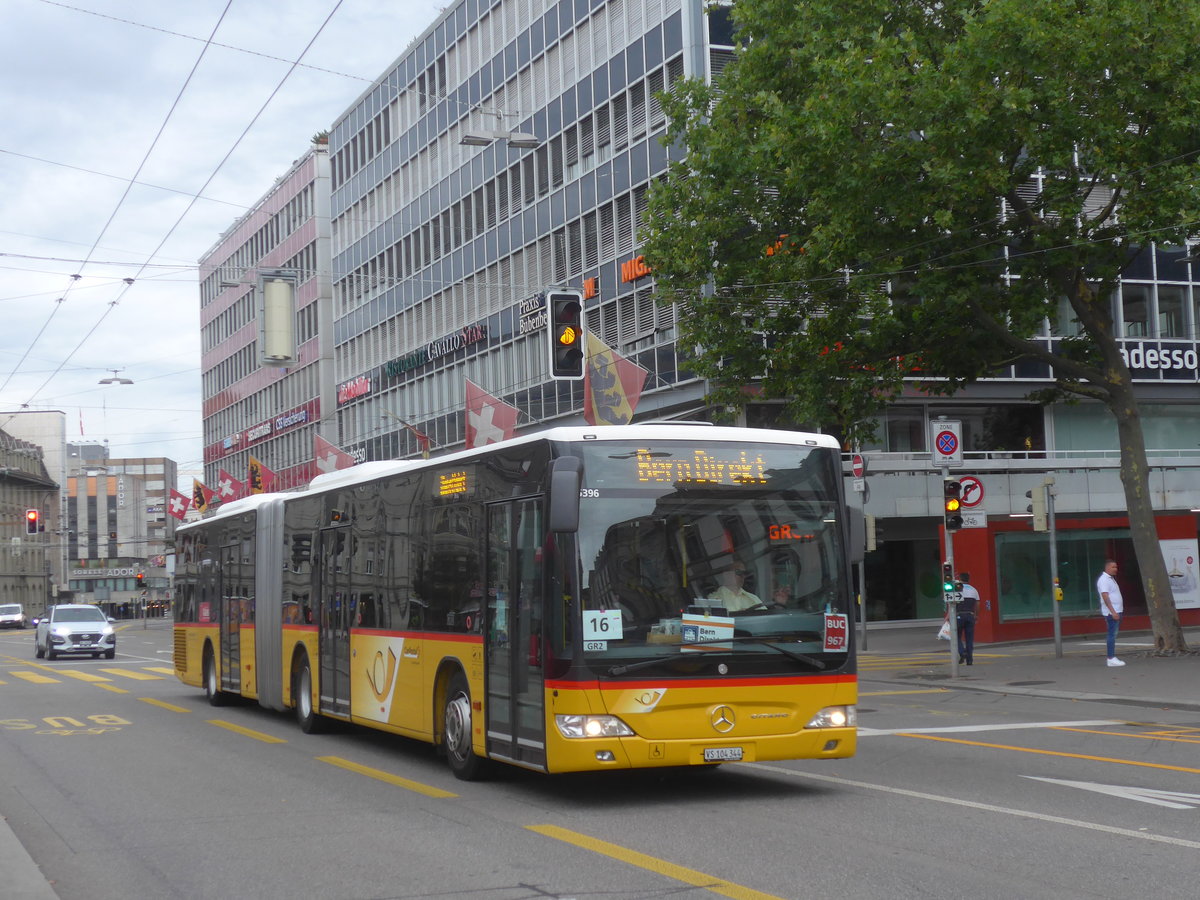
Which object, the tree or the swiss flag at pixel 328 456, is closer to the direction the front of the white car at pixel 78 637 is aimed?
the tree

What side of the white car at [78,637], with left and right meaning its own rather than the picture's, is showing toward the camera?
front

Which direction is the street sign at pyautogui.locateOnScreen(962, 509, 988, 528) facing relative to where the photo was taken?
toward the camera

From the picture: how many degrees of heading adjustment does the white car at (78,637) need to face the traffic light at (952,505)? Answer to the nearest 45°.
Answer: approximately 45° to its left

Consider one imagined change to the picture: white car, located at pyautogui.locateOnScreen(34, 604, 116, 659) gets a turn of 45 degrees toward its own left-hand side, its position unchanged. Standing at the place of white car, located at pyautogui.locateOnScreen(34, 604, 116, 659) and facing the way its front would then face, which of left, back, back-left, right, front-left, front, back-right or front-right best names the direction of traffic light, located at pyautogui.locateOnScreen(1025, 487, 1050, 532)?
front

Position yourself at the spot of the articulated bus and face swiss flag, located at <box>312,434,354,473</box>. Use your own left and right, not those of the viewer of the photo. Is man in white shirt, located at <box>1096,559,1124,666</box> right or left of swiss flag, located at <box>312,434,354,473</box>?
right

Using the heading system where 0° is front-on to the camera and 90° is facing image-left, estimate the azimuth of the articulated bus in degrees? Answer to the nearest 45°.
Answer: approximately 315°

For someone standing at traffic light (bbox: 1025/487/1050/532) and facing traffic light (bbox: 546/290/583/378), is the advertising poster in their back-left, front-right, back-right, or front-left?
back-right

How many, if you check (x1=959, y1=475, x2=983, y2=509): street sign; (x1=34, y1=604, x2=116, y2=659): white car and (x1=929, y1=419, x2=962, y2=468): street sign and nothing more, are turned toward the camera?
3

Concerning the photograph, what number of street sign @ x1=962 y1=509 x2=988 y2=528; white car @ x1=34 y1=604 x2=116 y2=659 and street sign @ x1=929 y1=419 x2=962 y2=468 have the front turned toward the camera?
3

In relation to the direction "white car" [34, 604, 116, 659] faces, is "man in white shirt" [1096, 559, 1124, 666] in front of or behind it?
in front

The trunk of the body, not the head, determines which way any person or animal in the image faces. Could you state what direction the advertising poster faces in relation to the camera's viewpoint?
facing the viewer
